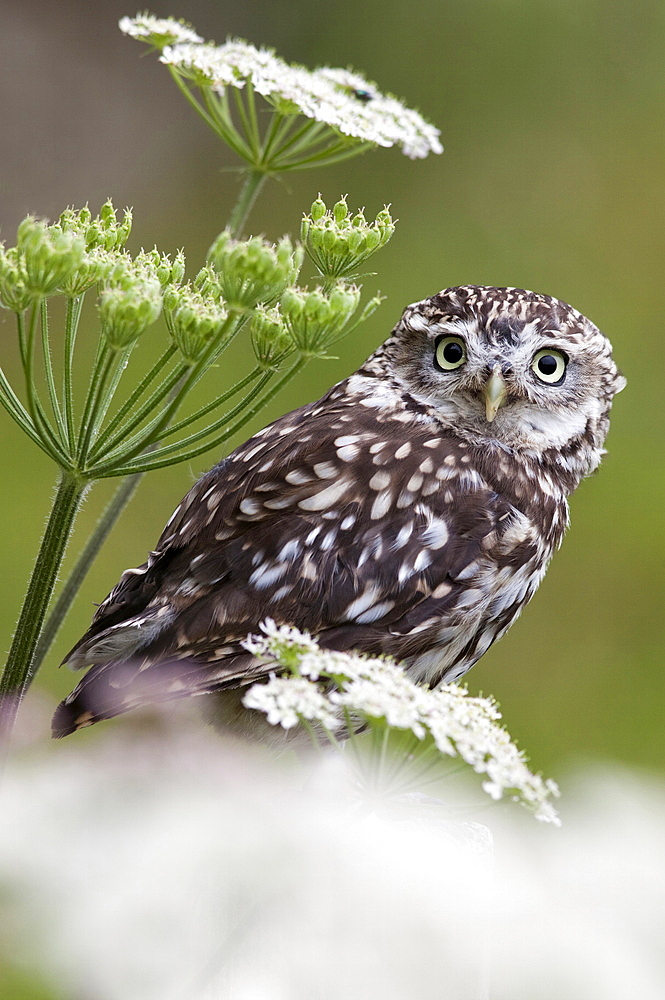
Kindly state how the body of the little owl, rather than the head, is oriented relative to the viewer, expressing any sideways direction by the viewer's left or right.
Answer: facing to the right of the viewer
